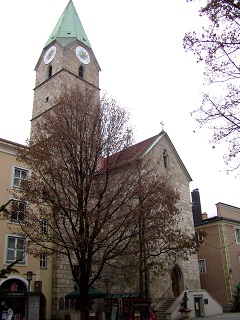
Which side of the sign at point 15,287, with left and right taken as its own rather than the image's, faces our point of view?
front

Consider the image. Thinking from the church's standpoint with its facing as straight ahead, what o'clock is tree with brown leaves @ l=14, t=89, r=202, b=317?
The tree with brown leaves is roughly at 1 o'clock from the church.

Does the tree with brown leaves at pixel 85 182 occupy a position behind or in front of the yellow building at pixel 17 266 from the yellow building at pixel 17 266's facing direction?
in front

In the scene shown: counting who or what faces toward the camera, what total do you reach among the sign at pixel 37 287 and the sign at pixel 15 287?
2

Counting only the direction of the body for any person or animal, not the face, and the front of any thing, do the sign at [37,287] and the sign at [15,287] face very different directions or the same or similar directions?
same or similar directions

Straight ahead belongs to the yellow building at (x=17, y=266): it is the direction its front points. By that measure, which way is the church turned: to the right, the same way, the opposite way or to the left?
the same way

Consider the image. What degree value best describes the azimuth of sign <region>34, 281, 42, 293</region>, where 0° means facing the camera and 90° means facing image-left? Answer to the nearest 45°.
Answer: approximately 0°

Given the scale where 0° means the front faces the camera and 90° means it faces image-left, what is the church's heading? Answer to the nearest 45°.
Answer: approximately 315°
